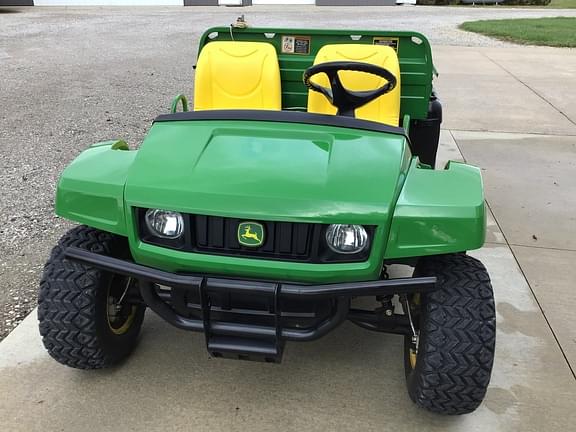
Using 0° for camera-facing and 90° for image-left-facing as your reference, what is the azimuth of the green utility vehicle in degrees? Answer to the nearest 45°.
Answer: approximately 0°
